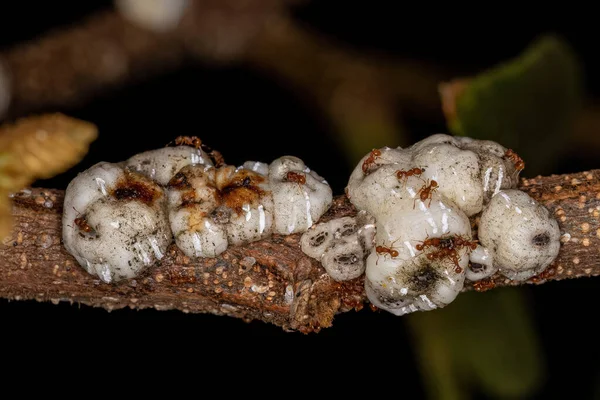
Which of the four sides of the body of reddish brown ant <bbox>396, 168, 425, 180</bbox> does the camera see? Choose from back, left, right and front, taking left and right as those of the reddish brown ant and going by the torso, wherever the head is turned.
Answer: left

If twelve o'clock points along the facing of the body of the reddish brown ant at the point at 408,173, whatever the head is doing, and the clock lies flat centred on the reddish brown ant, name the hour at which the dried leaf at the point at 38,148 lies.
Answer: The dried leaf is roughly at 12 o'clock from the reddish brown ant.
